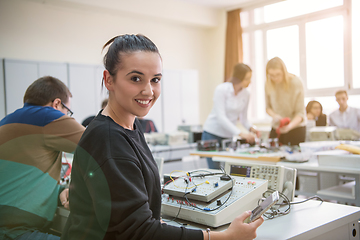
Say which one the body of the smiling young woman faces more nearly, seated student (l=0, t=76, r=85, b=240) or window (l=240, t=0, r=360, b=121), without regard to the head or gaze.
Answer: the window

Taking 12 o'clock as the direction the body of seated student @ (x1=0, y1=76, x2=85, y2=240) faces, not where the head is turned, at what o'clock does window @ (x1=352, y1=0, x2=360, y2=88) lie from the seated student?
The window is roughly at 1 o'clock from the seated student.

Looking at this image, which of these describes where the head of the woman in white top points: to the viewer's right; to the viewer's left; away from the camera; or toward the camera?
to the viewer's right

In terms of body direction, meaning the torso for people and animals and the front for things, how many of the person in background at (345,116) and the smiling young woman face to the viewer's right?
1

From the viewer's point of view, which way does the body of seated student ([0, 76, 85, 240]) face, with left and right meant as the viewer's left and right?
facing away from the viewer and to the right of the viewer

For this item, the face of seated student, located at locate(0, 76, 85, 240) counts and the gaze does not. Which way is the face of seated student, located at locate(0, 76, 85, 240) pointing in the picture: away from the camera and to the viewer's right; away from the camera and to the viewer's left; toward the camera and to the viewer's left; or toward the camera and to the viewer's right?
away from the camera and to the viewer's right

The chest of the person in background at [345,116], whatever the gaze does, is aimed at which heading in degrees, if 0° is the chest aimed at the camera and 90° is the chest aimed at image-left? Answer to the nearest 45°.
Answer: approximately 0°

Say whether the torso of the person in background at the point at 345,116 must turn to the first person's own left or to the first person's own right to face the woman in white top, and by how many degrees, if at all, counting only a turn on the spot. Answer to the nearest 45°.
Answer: approximately 45° to the first person's own right

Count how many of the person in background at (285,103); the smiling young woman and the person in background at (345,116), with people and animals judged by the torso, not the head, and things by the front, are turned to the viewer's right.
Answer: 1

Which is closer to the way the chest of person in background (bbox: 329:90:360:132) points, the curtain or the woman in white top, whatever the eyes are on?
the woman in white top
